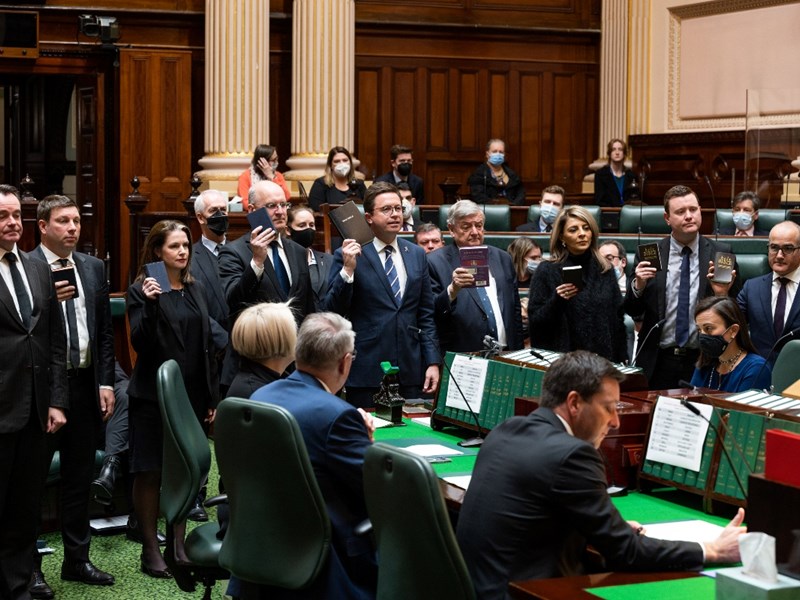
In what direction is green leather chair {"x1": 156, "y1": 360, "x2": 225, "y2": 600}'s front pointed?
to the viewer's right

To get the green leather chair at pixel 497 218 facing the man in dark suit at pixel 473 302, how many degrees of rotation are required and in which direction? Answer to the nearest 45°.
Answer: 0° — it already faces them

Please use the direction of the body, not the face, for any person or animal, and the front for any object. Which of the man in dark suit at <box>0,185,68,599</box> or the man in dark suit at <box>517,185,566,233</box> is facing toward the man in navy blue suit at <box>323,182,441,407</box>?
the man in dark suit at <box>517,185,566,233</box>

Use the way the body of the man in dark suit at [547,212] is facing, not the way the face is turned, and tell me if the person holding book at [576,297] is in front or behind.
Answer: in front

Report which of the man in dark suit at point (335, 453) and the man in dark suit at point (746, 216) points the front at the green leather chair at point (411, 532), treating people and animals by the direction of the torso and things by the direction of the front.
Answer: the man in dark suit at point (746, 216)

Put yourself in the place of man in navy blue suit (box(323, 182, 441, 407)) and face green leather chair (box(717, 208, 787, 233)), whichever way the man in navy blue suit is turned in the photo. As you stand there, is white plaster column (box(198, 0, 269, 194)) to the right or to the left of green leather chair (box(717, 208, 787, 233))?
left

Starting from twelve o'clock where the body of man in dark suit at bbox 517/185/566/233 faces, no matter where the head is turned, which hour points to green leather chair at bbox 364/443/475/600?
The green leather chair is roughly at 12 o'clock from the man in dark suit.

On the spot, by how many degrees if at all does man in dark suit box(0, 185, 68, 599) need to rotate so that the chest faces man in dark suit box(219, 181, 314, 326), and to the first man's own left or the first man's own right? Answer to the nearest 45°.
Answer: approximately 135° to the first man's own left

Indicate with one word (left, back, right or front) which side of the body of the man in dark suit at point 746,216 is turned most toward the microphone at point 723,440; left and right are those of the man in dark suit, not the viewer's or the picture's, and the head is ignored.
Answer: front

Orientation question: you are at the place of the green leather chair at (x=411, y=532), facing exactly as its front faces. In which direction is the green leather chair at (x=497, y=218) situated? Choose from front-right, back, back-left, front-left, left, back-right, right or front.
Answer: front-left
